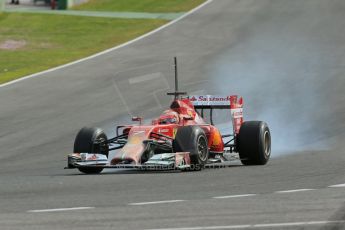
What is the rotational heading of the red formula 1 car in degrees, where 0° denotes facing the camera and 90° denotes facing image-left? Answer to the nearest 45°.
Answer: approximately 45°
